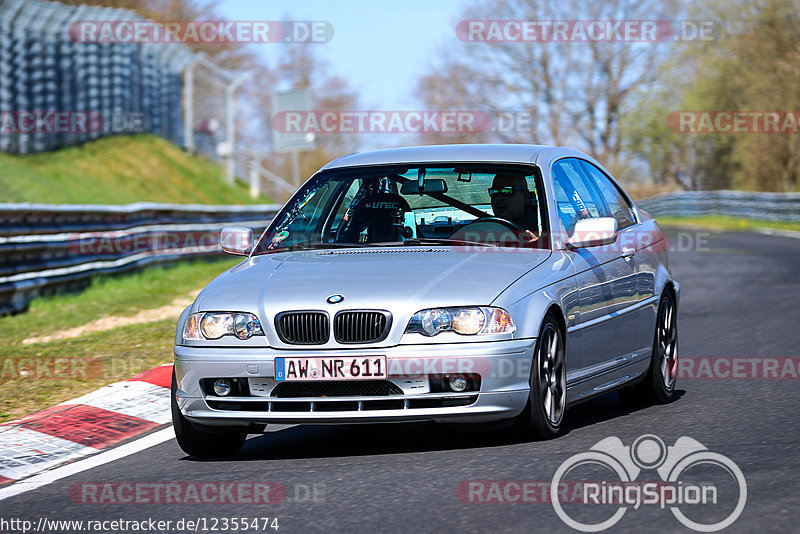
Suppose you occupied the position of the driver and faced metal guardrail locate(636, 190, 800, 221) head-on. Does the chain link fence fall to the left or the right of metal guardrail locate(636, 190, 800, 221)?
left

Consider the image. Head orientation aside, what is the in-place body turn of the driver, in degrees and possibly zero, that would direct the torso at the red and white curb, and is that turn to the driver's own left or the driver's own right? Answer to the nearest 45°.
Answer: approximately 45° to the driver's own right

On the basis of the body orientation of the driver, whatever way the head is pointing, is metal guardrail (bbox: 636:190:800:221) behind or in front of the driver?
behind

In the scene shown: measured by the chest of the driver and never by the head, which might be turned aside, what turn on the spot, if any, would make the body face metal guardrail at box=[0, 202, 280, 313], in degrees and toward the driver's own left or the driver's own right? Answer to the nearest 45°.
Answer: approximately 90° to the driver's own right

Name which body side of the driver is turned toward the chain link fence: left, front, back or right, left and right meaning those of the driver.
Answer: back

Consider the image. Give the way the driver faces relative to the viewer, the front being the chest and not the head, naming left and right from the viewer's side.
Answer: facing the viewer and to the left of the viewer

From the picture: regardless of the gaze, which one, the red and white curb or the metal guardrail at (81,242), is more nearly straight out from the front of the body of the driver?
the red and white curb

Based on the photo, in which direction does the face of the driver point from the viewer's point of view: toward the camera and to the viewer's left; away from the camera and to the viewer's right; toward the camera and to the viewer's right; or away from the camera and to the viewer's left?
toward the camera and to the viewer's left
